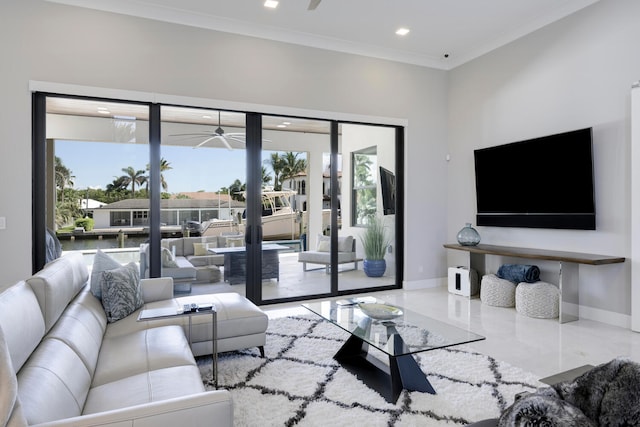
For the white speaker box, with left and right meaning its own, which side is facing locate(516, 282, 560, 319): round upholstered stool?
left

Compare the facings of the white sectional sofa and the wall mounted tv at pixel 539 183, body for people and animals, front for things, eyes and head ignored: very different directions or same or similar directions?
very different directions

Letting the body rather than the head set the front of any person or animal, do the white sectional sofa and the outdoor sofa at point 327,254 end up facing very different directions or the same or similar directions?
very different directions

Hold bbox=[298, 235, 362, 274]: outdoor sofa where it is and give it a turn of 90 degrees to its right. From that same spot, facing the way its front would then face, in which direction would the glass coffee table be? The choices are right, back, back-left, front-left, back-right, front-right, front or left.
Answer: back-left

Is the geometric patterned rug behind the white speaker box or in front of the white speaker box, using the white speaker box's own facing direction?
in front

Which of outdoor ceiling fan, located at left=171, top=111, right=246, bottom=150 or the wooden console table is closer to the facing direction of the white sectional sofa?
the wooden console table

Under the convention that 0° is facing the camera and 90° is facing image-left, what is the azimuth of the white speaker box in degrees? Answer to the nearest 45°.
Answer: approximately 45°

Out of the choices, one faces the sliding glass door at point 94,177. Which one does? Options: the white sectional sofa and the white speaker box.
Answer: the white speaker box

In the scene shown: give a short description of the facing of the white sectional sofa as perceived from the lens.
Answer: facing to the right of the viewer

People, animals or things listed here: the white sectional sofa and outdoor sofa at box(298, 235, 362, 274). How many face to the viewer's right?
1
